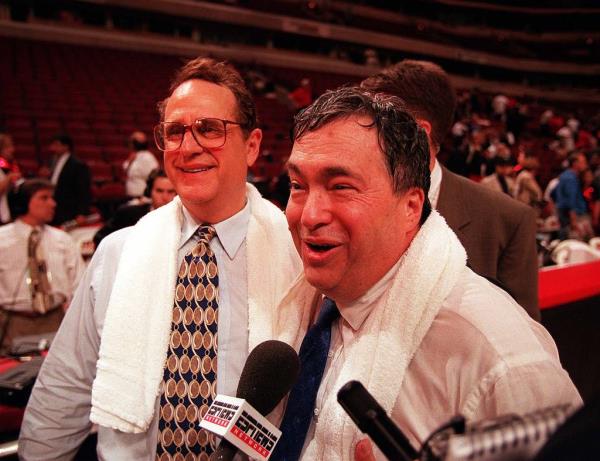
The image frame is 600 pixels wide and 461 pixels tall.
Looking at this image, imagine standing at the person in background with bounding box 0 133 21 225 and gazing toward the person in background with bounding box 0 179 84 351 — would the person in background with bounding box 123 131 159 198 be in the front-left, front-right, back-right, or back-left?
back-left

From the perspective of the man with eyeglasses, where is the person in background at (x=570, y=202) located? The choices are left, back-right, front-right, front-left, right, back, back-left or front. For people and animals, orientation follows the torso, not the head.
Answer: back-left

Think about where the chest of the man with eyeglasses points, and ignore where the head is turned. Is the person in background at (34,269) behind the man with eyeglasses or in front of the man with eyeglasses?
behind

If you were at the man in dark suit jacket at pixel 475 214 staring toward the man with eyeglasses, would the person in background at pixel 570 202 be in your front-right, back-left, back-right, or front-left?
back-right

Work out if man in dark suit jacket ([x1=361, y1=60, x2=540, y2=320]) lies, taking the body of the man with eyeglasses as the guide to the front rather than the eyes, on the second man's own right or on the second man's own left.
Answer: on the second man's own left

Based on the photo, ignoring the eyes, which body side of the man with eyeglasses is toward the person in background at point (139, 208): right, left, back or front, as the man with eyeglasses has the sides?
back

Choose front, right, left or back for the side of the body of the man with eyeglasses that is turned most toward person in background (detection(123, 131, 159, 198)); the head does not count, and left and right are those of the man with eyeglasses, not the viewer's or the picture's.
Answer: back

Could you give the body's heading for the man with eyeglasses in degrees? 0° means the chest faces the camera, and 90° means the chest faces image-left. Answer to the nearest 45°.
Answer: approximately 0°
